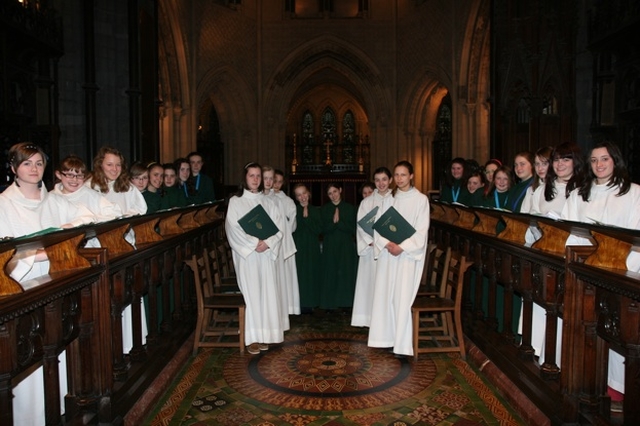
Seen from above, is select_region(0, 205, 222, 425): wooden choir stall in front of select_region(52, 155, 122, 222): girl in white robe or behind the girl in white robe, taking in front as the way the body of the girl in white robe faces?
in front

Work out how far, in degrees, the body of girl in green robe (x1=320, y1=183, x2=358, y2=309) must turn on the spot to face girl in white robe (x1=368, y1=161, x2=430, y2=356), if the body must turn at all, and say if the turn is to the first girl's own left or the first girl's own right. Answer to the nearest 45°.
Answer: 0° — they already face them

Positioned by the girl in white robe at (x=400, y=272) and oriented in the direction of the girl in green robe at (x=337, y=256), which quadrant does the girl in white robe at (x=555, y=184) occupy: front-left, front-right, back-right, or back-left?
back-right

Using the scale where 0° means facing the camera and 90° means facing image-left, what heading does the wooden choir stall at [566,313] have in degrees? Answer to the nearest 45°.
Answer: approximately 45°

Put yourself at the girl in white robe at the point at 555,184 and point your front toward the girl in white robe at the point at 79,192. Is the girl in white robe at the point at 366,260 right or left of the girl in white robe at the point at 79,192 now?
right

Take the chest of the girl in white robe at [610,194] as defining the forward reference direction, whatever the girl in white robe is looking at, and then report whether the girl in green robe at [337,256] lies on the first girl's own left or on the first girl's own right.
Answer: on the first girl's own right

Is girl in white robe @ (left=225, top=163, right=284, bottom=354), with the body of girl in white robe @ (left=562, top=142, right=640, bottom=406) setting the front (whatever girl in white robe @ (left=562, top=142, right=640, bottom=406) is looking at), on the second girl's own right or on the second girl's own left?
on the second girl's own right

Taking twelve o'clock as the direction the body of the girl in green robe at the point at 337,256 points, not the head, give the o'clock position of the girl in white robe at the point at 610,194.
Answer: The girl in white robe is roughly at 11 o'clock from the girl in green robe.

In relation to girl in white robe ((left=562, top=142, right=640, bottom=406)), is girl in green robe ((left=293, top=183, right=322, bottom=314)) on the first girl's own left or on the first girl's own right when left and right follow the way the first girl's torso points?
on the first girl's own right

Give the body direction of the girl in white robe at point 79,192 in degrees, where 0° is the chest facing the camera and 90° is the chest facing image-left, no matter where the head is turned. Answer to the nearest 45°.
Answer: approximately 315°
